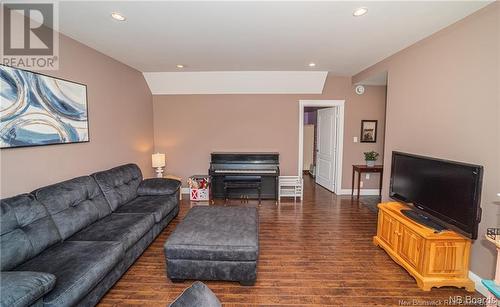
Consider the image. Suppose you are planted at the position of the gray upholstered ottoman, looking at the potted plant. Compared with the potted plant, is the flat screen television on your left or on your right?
right

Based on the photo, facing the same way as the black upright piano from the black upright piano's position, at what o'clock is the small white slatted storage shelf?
The small white slatted storage shelf is roughly at 9 o'clock from the black upright piano.

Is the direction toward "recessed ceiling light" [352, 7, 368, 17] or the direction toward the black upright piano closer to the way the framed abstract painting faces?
the recessed ceiling light

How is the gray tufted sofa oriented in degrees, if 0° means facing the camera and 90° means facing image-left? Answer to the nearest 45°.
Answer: approximately 315°

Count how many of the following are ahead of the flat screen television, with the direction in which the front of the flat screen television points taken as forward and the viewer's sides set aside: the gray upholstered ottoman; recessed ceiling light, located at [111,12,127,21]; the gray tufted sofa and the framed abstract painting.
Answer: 4

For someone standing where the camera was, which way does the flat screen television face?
facing the viewer and to the left of the viewer

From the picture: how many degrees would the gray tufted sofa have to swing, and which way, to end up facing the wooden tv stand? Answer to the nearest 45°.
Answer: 0° — it already faces it

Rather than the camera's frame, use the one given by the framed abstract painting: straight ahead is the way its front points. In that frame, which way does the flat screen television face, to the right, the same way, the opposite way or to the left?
the opposite way

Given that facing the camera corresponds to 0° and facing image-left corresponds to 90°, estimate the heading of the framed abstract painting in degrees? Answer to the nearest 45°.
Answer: approximately 315°

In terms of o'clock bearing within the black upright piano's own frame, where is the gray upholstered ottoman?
The gray upholstered ottoman is roughly at 12 o'clock from the black upright piano.

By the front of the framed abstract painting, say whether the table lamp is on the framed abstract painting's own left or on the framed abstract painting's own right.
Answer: on the framed abstract painting's own left

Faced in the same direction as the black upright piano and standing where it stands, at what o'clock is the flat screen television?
The flat screen television is roughly at 11 o'clock from the black upright piano.

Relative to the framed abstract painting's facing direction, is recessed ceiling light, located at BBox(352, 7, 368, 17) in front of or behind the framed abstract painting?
in front

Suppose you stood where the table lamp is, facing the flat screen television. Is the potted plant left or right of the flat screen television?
left

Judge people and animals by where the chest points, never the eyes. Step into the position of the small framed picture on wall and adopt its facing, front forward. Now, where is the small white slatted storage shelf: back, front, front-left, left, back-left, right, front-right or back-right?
front-right

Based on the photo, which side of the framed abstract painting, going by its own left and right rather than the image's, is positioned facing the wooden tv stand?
front

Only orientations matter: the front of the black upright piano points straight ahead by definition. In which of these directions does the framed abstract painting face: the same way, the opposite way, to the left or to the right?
to the left
